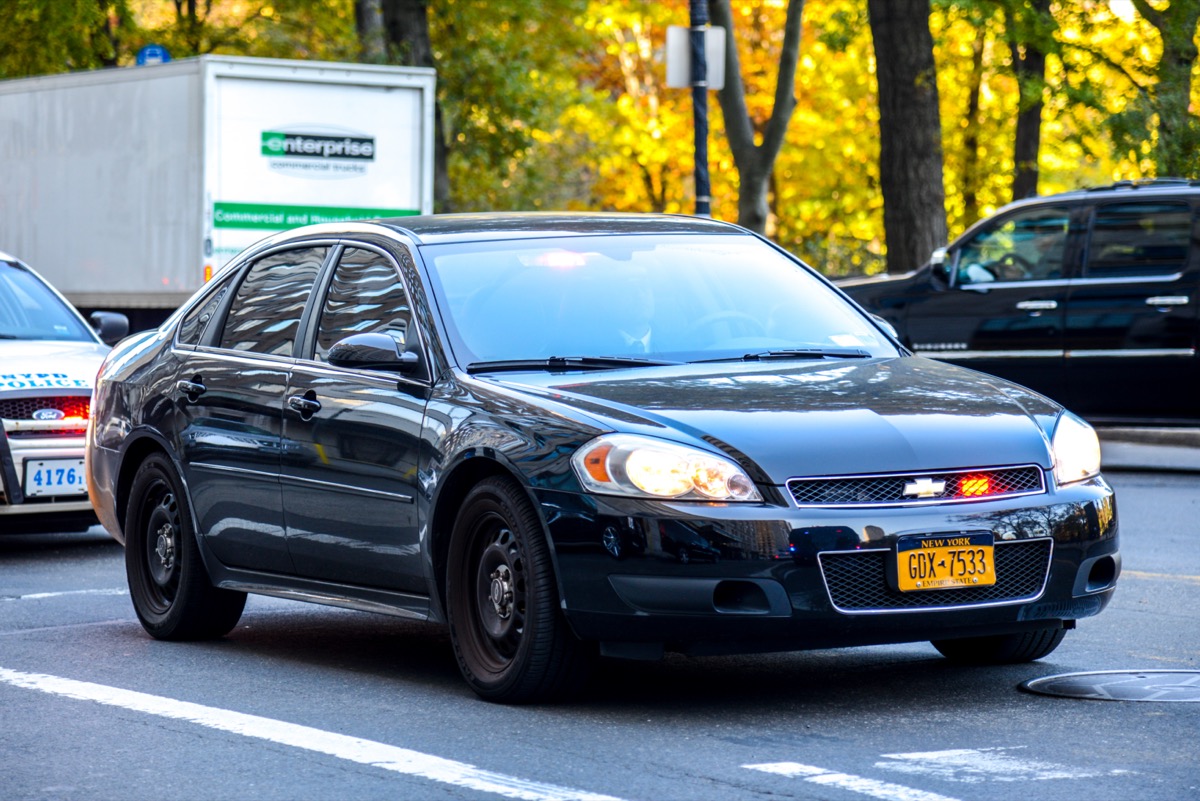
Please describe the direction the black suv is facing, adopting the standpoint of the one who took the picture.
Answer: facing to the left of the viewer

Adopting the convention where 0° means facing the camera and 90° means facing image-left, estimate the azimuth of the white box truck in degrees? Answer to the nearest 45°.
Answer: approximately 135°

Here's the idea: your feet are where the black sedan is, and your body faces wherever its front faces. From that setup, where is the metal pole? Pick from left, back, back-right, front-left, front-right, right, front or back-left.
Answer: back-left

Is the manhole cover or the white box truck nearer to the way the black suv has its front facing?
the white box truck

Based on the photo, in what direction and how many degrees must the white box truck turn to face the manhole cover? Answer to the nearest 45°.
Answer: approximately 135° to its left

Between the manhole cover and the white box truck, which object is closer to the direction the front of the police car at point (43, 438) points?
the manhole cover

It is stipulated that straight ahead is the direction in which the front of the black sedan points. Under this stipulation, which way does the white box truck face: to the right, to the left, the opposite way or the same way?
the opposite way

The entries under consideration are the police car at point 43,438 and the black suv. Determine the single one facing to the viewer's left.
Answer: the black suv

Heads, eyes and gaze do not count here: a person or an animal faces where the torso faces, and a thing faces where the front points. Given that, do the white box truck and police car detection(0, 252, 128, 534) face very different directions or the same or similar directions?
very different directions
